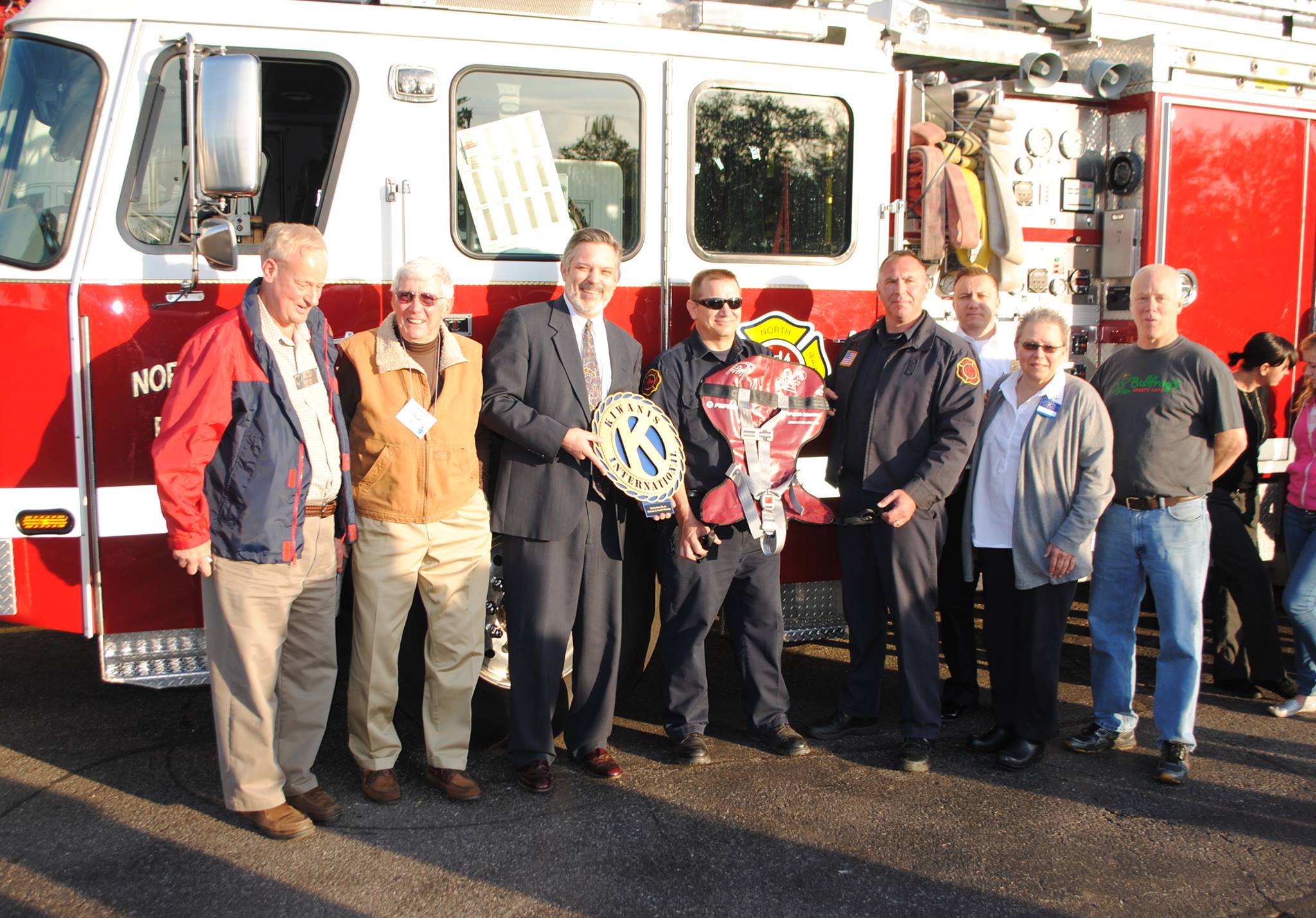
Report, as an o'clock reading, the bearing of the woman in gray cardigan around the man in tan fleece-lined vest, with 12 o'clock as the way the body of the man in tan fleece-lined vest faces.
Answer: The woman in gray cardigan is roughly at 9 o'clock from the man in tan fleece-lined vest.

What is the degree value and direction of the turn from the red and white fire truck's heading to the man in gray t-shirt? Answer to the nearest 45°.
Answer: approximately 180°

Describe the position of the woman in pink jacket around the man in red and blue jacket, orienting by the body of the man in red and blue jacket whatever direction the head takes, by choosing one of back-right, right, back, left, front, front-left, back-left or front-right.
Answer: front-left

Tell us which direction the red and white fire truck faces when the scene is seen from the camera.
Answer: facing to the left of the viewer

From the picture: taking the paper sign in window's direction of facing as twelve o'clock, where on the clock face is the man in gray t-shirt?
The man in gray t-shirt is roughly at 9 o'clock from the paper sign in window.

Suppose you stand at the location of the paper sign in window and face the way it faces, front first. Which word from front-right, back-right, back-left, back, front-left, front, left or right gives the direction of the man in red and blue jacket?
front-right

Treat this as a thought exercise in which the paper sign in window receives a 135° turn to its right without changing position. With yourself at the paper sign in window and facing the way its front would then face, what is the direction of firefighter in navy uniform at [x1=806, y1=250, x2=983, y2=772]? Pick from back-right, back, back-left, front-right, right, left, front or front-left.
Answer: back-right

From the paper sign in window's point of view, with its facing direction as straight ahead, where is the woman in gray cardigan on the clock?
The woman in gray cardigan is roughly at 9 o'clock from the paper sign in window.

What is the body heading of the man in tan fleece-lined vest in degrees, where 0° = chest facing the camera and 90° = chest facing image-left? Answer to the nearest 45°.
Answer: approximately 0°
